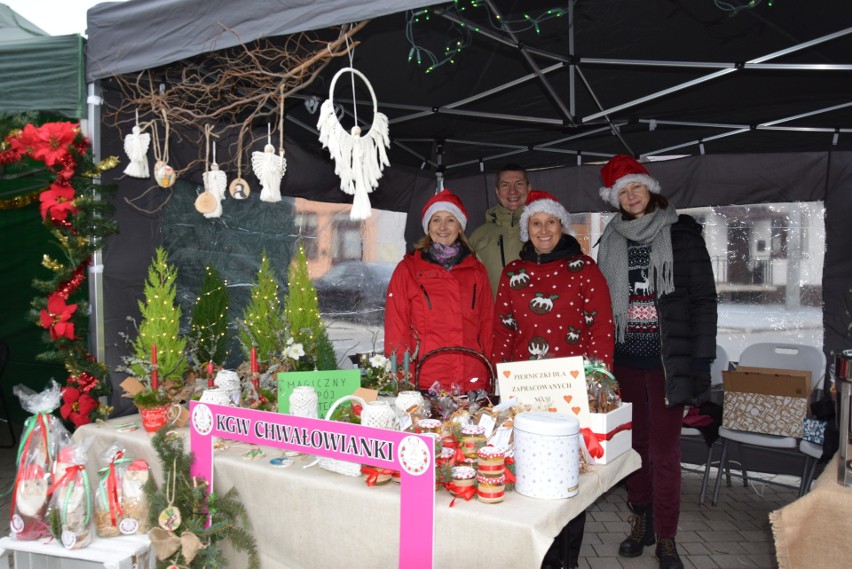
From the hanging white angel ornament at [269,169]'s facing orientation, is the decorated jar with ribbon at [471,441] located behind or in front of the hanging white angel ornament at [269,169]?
in front

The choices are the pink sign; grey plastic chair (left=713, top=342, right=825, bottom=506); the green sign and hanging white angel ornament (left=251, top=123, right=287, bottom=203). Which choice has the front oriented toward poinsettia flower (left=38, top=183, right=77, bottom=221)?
the grey plastic chair

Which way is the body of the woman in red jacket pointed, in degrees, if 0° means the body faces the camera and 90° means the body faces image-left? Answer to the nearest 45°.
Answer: approximately 0°

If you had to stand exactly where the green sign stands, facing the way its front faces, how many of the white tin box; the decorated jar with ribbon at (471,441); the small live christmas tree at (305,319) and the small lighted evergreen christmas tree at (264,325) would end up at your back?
2

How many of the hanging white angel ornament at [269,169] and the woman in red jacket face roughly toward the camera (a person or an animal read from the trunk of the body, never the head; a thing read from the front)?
2

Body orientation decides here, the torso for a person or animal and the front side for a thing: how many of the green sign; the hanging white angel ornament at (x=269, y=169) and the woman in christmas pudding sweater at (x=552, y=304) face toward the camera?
3

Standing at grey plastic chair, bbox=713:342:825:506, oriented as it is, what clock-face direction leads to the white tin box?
The white tin box is roughly at 11 o'clock from the grey plastic chair.

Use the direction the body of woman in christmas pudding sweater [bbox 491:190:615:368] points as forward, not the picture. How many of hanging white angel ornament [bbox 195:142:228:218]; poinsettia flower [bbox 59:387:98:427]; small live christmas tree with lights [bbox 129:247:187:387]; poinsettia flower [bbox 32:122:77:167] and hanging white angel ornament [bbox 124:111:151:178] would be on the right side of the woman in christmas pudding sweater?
5

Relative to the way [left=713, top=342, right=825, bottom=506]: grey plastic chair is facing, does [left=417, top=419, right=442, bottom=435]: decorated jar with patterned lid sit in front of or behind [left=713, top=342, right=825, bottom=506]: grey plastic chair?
in front

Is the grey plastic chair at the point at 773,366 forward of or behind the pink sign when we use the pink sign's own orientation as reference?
behind
